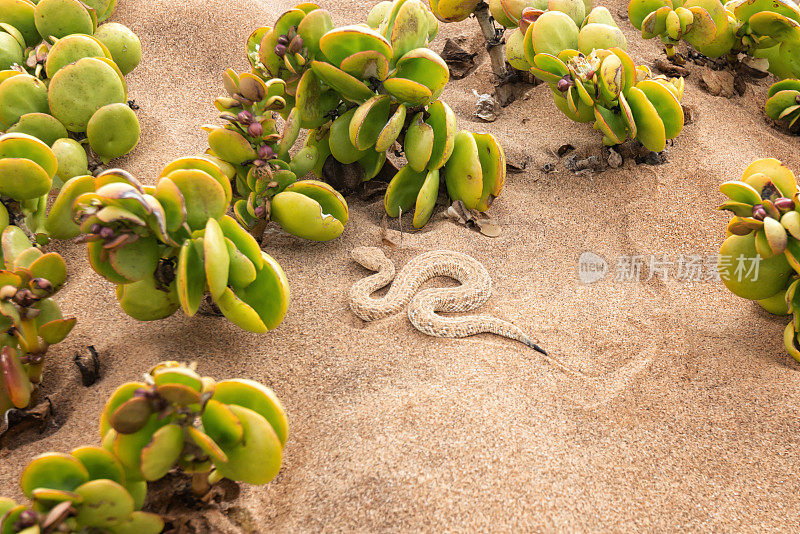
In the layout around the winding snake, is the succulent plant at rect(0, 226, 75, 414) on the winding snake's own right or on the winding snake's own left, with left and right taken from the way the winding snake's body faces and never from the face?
on the winding snake's own left

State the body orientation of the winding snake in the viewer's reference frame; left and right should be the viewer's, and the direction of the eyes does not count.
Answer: facing away from the viewer and to the left of the viewer

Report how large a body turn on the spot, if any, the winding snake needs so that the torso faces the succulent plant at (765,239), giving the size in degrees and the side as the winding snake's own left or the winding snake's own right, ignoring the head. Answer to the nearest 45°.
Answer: approximately 135° to the winding snake's own right

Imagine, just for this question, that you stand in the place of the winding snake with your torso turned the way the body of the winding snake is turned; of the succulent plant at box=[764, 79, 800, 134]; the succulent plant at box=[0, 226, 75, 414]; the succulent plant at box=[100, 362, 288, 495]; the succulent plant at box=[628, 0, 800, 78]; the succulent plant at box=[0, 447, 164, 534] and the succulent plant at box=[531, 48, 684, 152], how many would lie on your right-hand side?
3

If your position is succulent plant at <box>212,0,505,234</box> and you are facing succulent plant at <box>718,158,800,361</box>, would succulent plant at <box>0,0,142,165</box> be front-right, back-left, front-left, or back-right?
back-right

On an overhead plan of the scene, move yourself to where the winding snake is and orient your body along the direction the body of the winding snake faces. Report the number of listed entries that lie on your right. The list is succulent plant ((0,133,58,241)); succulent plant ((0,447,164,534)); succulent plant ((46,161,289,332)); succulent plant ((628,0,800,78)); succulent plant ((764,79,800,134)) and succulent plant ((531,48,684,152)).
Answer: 3

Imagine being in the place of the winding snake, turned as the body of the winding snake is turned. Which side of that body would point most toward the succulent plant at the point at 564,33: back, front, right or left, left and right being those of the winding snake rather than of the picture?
right

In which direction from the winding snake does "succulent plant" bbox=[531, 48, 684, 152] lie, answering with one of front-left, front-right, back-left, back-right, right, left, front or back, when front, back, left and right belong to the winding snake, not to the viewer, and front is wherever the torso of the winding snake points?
right

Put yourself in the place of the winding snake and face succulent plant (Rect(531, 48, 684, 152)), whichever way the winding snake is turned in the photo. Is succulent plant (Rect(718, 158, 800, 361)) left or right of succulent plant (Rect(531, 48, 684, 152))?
right

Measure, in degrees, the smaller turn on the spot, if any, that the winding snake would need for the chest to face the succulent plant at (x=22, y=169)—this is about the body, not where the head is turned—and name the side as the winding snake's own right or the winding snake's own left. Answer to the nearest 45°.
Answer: approximately 45° to the winding snake's own left

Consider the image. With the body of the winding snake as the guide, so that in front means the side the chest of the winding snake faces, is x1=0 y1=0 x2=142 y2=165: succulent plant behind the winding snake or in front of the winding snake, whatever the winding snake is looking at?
in front
